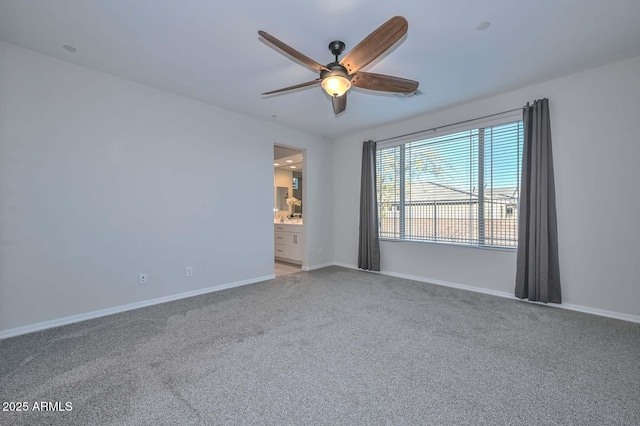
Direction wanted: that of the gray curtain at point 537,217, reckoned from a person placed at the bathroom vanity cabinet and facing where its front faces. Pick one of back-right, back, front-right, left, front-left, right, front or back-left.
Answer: left

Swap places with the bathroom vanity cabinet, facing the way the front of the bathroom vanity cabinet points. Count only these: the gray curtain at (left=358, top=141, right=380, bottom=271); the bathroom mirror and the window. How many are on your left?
2

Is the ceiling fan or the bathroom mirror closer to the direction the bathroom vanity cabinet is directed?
the ceiling fan

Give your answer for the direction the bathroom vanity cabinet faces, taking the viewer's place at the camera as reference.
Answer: facing the viewer and to the left of the viewer

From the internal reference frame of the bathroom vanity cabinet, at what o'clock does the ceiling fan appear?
The ceiling fan is roughly at 10 o'clock from the bathroom vanity cabinet.

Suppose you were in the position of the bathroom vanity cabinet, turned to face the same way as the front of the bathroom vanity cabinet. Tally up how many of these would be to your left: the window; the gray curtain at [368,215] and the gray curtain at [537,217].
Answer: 3

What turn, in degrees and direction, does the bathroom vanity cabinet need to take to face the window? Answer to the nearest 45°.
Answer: approximately 90° to its left
